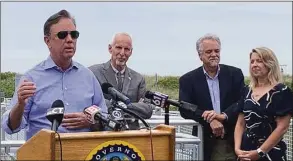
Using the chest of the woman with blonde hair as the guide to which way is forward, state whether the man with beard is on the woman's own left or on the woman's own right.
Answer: on the woman's own right

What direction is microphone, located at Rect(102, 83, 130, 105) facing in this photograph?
to the viewer's left

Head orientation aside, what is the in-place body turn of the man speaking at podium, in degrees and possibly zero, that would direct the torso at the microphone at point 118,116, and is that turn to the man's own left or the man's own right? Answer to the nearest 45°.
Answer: approximately 45° to the man's own left

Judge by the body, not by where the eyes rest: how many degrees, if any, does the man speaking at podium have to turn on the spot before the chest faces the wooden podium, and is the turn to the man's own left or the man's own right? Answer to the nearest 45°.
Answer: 0° — they already face it

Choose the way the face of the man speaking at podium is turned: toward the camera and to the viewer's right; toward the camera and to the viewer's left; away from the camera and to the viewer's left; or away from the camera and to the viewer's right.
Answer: toward the camera and to the viewer's right

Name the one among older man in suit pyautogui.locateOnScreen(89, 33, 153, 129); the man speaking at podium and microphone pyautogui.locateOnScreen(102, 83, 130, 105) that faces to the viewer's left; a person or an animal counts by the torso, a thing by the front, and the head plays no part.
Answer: the microphone

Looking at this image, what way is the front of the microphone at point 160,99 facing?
to the viewer's left

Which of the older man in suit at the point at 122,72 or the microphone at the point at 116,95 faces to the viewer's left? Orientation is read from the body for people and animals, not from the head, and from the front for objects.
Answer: the microphone

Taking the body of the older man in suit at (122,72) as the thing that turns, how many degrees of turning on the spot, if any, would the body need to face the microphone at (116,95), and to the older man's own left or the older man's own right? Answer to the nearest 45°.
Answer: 0° — they already face it
